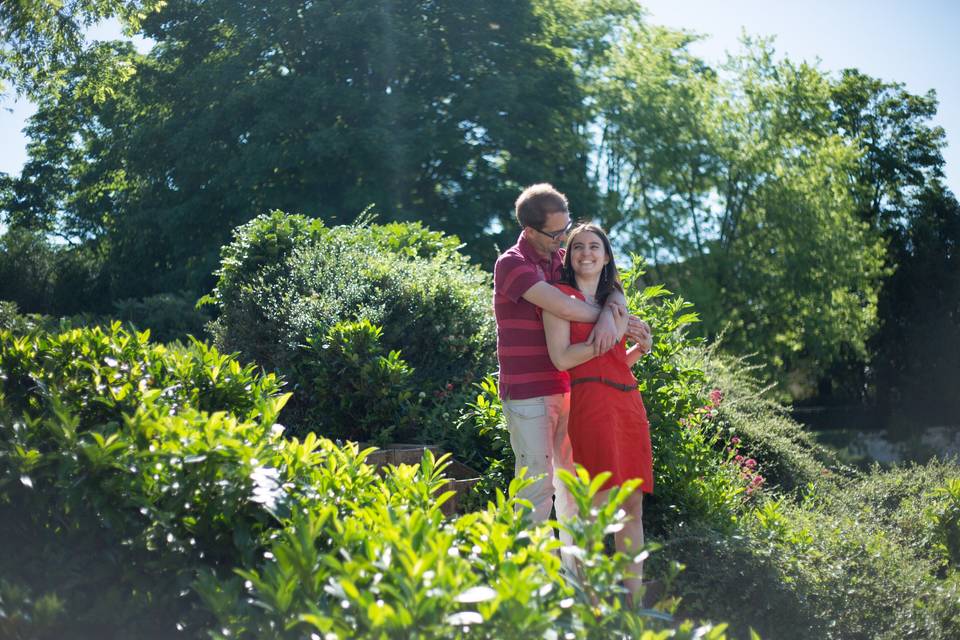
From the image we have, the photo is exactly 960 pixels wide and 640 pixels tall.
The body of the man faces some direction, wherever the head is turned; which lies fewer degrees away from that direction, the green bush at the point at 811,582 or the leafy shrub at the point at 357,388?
the green bush

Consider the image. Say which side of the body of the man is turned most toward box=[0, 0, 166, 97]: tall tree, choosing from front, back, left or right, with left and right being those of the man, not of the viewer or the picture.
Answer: back

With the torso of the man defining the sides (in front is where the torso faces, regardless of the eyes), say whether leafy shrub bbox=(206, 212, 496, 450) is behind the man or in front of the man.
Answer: behind

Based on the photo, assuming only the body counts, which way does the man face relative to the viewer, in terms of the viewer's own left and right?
facing the viewer and to the right of the viewer

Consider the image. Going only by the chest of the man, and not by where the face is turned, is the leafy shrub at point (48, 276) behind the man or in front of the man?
behind

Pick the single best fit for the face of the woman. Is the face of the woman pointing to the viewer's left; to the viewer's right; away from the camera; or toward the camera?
toward the camera

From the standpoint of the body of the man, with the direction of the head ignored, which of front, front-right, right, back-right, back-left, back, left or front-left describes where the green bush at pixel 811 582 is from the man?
left

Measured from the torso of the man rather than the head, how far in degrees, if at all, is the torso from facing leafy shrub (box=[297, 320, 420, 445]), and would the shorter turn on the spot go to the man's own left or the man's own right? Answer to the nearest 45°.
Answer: approximately 180°

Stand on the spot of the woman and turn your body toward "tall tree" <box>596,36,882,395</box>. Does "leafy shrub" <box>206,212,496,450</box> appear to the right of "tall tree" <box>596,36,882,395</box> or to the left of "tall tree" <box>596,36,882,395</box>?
left

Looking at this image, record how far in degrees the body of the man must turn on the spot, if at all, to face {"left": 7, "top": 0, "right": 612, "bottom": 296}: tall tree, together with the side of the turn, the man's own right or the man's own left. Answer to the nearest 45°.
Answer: approximately 135° to the man's own left
